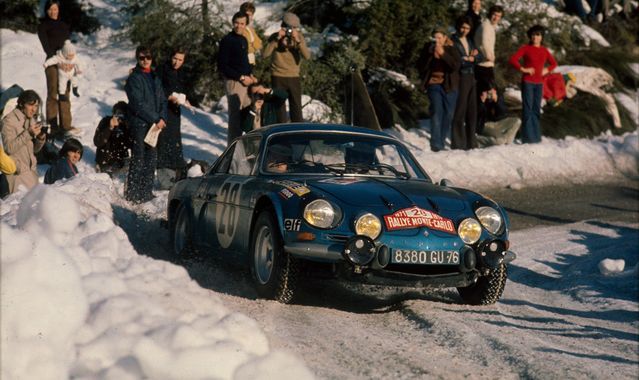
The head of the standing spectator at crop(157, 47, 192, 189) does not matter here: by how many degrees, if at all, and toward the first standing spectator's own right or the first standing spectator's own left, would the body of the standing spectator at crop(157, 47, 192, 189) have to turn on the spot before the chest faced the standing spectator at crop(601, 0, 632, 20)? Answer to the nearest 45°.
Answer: approximately 90° to the first standing spectator's own left

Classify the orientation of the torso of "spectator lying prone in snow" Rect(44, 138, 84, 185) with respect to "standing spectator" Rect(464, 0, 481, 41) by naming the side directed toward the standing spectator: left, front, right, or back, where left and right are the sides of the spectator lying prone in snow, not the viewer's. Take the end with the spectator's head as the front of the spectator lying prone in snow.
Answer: left

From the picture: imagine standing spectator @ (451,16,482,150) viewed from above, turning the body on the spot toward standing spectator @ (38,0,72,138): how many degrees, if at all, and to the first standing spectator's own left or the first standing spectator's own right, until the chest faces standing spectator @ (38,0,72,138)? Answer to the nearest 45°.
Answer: approximately 90° to the first standing spectator's own right

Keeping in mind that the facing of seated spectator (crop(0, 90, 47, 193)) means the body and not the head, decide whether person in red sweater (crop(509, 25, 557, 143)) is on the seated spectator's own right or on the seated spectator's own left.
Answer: on the seated spectator's own left

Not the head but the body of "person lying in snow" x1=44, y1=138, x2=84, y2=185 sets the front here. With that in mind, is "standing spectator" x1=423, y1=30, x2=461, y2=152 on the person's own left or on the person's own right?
on the person's own left

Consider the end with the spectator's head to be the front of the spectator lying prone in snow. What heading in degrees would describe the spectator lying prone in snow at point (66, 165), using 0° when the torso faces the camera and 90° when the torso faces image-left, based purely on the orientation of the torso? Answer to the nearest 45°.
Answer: approximately 315°

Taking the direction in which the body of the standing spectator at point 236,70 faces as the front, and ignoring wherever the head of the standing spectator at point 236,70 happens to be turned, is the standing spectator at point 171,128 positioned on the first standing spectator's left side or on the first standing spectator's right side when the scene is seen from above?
on the first standing spectator's right side
